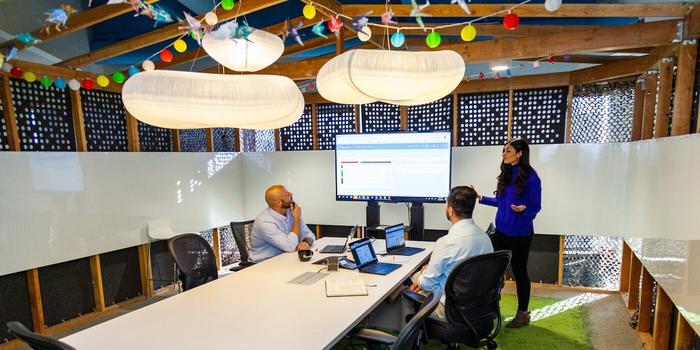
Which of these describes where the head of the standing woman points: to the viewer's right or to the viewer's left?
to the viewer's left

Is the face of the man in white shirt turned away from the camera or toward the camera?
away from the camera

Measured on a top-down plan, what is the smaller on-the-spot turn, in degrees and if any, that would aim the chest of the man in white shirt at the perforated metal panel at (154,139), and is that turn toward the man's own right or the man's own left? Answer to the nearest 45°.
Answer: approximately 45° to the man's own left

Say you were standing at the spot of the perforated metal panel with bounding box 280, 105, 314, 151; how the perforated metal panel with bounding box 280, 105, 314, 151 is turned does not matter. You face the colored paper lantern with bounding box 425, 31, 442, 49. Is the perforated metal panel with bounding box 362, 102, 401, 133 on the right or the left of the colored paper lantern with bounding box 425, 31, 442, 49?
left

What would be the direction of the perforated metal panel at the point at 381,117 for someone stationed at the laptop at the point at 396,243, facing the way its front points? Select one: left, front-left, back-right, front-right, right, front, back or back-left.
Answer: back-left

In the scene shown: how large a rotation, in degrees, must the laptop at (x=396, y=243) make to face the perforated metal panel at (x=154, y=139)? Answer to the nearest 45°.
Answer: approximately 135° to its right

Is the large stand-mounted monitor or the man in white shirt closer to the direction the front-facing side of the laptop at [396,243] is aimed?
the man in white shirt

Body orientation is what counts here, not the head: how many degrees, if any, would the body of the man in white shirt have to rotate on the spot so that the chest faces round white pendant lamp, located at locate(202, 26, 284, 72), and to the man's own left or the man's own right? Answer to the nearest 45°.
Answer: approximately 45° to the man's own left

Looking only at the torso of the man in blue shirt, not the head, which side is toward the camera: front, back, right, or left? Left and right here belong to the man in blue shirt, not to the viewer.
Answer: right
